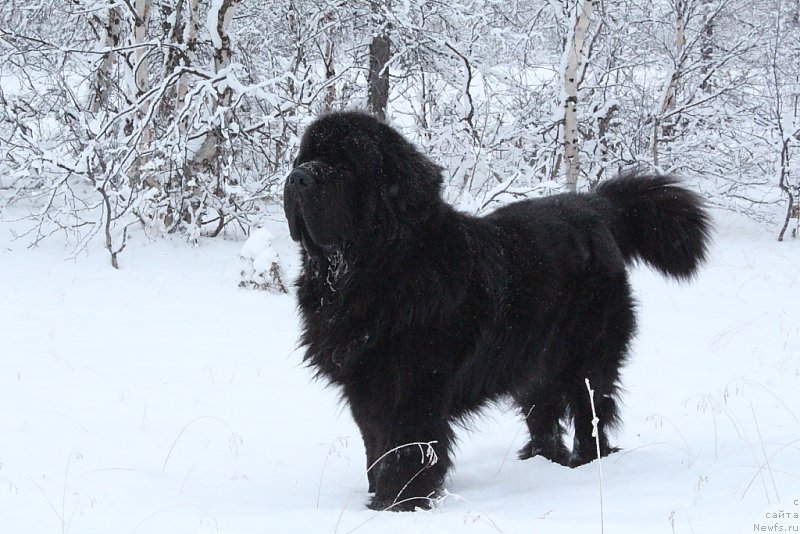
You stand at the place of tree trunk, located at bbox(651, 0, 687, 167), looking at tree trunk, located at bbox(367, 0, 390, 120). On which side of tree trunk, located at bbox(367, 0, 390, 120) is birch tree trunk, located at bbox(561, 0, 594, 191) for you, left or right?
left

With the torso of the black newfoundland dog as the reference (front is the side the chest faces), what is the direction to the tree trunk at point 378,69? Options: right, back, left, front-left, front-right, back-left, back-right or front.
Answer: back-right

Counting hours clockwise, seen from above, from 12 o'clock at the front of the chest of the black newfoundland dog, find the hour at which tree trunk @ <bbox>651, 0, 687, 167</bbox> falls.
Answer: The tree trunk is roughly at 5 o'clock from the black newfoundland dog.

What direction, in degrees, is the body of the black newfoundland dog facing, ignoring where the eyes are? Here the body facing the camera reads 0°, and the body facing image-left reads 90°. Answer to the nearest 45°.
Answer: approximately 45°

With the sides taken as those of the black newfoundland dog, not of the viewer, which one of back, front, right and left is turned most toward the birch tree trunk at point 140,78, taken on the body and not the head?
right

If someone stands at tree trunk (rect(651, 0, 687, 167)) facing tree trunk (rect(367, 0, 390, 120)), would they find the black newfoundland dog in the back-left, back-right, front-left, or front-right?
front-left

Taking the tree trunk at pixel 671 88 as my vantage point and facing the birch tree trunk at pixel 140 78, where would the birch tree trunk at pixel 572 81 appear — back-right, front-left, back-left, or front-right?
front-left

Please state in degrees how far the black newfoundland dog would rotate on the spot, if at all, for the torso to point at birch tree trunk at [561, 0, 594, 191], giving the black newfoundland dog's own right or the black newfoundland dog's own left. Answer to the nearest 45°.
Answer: approximately 135° to the black newfoundland dog's own right
